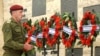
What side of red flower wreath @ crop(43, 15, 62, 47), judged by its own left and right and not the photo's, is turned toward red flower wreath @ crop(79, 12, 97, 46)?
left

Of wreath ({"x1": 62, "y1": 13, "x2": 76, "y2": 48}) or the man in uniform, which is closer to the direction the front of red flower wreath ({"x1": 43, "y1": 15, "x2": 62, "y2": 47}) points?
the man in uniform

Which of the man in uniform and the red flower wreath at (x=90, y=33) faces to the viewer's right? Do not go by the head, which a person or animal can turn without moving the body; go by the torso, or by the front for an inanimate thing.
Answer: the man in uniform

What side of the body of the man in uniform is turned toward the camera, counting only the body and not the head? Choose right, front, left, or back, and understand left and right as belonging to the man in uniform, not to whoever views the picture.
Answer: right
